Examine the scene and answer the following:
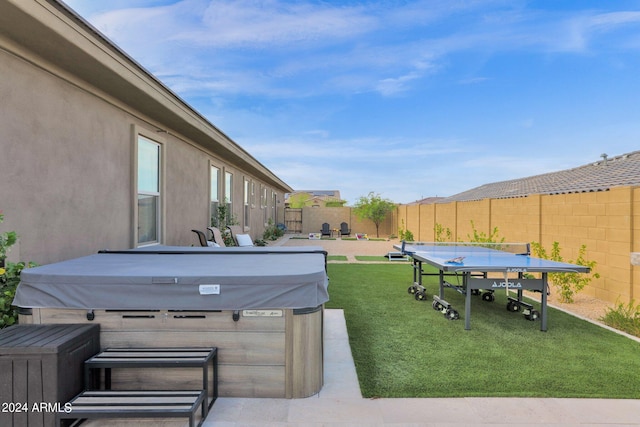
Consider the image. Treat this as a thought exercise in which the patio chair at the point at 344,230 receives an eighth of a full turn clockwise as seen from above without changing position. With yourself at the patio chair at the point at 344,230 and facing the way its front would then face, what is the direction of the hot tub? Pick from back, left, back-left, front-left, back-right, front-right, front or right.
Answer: front-left

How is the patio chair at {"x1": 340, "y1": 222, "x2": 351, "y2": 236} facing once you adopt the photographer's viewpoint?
facing the viewer

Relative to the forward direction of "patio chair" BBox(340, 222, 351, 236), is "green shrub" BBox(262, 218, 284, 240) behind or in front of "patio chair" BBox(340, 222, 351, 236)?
in front

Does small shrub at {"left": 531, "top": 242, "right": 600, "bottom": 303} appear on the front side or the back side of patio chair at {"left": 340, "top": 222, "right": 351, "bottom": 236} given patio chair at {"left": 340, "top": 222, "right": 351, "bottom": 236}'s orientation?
on the front side

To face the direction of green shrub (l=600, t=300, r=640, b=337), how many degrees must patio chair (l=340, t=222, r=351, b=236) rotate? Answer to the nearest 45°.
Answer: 0° — it already faces it

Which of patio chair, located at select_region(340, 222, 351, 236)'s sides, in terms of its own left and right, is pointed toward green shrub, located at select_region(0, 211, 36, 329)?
front

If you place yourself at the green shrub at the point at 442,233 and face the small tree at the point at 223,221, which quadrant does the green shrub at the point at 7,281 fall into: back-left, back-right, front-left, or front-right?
front-left

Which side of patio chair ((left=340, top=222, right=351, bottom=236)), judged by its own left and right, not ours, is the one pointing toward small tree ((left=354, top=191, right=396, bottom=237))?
left

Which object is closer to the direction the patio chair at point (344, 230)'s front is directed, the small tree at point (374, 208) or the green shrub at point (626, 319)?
the green shrub

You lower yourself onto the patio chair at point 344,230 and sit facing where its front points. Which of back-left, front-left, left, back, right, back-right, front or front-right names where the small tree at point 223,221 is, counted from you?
front

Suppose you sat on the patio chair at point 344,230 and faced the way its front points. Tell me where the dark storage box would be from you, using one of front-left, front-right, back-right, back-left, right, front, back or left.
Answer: front
